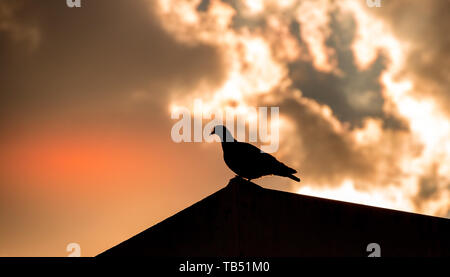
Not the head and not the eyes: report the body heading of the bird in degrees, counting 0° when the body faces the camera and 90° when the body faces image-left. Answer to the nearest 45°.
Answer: approximately 90°
